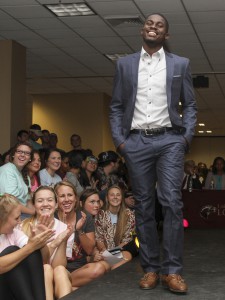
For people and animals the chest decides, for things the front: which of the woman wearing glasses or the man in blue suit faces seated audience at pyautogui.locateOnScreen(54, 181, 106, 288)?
the woman wearing glasses

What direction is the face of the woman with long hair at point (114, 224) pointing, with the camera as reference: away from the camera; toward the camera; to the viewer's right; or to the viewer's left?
toward the camera

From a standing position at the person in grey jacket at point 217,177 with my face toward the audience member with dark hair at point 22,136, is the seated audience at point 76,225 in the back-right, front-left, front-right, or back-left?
front-left

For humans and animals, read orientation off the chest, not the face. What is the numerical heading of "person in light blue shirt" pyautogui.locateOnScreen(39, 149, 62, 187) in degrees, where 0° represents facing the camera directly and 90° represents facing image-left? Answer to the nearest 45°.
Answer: approximately 315°

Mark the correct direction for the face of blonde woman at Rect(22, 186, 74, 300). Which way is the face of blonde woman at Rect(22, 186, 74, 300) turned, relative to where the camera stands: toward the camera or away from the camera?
toward the camera

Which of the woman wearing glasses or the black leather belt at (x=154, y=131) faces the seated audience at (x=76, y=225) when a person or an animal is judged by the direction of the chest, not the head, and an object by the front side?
the woman wearing glasses

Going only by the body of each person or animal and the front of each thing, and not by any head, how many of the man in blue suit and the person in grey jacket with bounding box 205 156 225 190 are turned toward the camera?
2

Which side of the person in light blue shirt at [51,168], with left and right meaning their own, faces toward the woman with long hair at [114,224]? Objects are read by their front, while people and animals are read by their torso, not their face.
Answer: front

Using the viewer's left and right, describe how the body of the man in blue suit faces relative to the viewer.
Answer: facing the viewer

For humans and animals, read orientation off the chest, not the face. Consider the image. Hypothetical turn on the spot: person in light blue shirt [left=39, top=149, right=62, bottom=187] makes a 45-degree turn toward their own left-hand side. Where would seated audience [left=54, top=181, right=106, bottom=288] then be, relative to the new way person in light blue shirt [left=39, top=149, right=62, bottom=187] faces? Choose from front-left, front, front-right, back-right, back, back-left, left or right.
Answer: right

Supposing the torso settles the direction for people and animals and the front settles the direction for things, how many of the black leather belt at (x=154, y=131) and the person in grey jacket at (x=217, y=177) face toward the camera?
2

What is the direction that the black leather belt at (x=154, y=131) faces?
toward the camera
